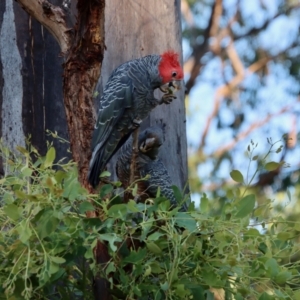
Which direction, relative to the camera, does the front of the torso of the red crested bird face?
to the viewer's right

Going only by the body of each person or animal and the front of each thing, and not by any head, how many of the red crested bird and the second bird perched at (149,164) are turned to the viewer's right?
1

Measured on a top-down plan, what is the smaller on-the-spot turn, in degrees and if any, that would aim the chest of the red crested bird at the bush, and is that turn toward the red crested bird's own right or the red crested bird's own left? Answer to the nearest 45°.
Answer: approximately 90° to the red crested bird's own right
